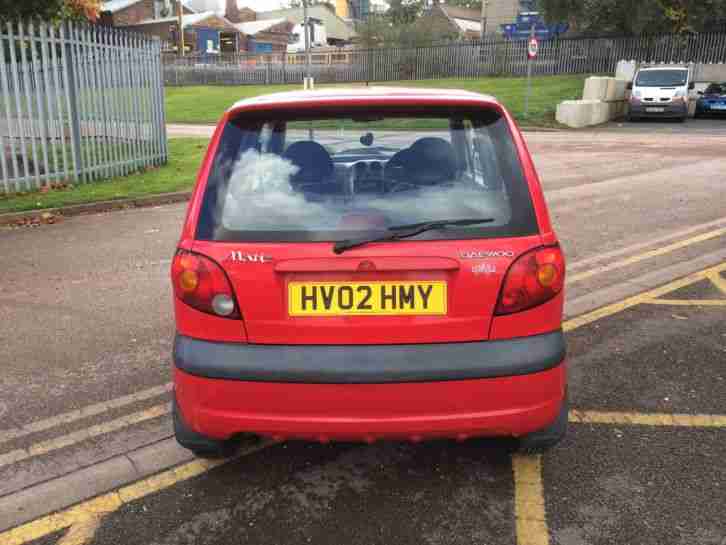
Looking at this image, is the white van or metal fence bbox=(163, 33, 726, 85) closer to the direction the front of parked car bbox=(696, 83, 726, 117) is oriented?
the white van

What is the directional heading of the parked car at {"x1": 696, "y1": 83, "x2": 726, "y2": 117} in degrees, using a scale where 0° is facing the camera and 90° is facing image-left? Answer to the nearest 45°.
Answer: approximately 0°

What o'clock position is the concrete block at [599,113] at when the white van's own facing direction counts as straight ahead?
The concrete block is roughly at 2 o'clock from the white van.

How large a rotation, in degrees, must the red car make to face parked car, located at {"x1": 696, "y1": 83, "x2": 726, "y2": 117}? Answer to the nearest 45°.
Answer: approximately 45° to its right

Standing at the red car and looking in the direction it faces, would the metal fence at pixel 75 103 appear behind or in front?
in front

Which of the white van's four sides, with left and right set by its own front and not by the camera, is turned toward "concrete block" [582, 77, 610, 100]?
right

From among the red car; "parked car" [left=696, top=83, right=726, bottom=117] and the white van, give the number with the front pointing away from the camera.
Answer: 1

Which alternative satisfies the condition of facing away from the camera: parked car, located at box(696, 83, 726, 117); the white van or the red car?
the red car

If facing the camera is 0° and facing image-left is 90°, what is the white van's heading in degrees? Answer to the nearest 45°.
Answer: approximately 0°

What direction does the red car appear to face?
away from the camera

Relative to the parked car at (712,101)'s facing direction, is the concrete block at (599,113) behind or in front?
in front

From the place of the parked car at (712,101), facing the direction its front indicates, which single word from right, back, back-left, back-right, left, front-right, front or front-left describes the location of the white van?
front-right

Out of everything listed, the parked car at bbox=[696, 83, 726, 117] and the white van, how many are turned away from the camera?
0

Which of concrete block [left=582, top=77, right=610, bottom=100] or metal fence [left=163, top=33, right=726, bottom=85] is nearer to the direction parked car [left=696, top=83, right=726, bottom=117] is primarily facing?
the concrete block

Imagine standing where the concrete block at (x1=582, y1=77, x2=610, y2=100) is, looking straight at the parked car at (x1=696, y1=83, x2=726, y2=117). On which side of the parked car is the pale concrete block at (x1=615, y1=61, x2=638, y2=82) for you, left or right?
left

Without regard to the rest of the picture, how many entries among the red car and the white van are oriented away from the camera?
1

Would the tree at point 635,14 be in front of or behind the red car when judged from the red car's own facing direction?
in front

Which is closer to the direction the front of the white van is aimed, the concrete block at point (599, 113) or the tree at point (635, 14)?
the concrete block
